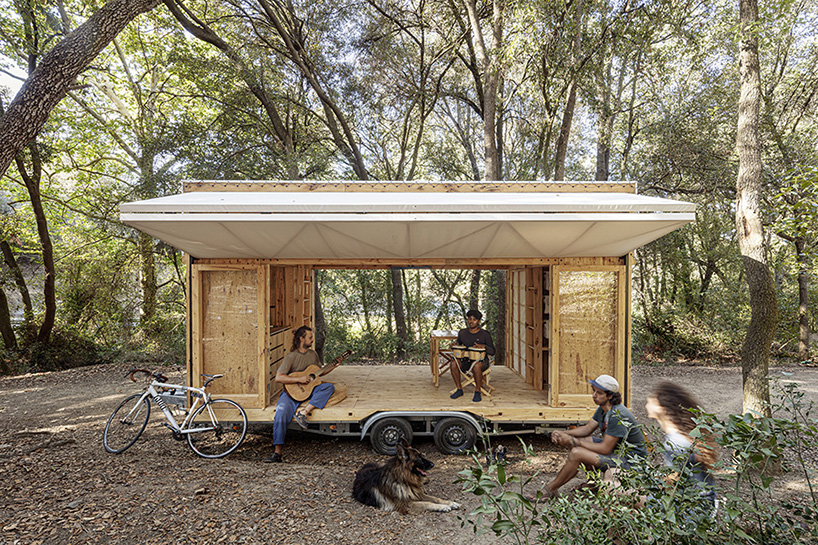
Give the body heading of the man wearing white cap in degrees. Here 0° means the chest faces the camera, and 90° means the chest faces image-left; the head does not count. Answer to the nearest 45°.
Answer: approximately 90°

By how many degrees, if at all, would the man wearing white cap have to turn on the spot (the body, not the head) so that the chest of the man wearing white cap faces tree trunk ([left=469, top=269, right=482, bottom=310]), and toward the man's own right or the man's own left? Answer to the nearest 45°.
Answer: approximately 90° to the man's own right

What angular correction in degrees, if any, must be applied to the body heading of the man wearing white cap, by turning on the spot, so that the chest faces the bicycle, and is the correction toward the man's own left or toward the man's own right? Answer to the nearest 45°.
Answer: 0° — they already face it
